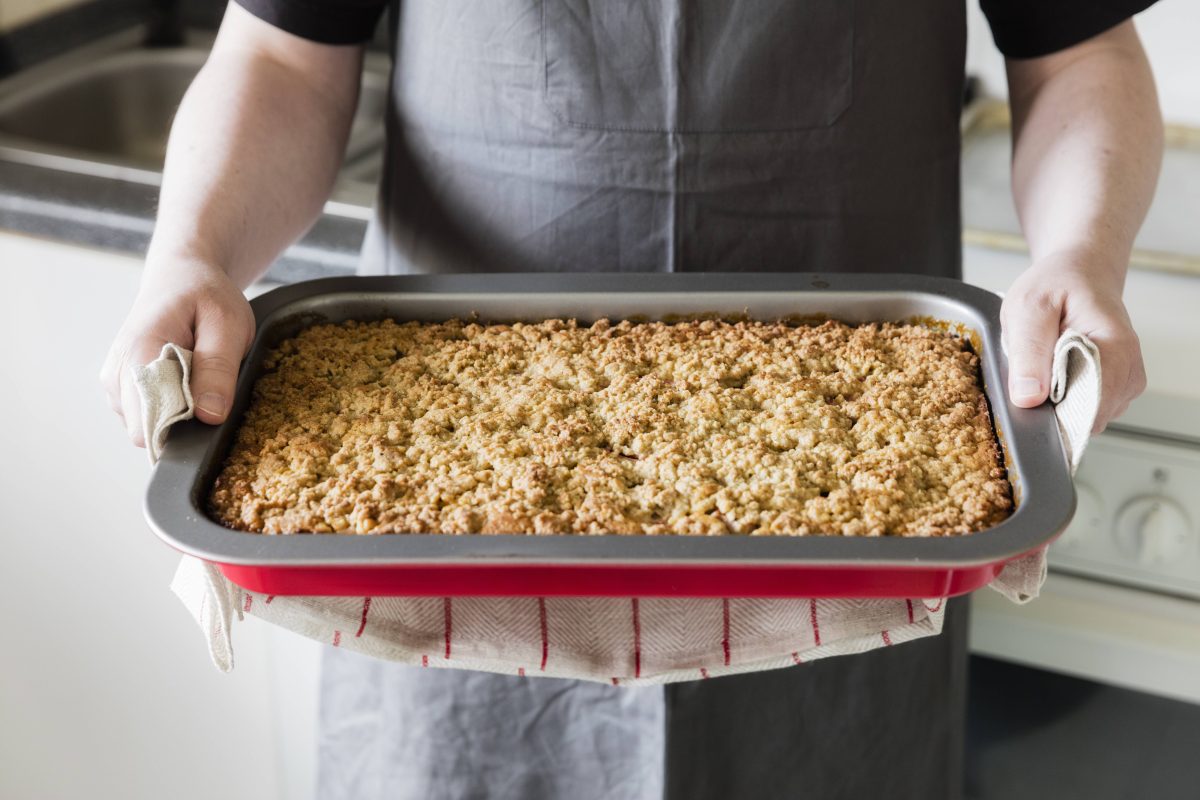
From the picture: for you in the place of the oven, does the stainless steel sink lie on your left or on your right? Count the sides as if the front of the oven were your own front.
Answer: on your right

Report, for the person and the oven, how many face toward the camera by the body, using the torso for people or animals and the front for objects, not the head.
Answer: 2

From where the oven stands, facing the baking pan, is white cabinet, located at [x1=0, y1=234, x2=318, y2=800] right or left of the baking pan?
right

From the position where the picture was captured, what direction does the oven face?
facing the viewer

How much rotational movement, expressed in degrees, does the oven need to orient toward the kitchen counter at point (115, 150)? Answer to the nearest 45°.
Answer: approximately 90° to its right

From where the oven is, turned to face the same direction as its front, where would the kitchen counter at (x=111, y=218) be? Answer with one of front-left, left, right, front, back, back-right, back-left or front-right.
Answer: right

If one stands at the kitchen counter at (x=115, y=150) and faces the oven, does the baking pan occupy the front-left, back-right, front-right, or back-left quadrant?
front-right

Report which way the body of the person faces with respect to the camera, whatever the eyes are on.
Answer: toward the camera
